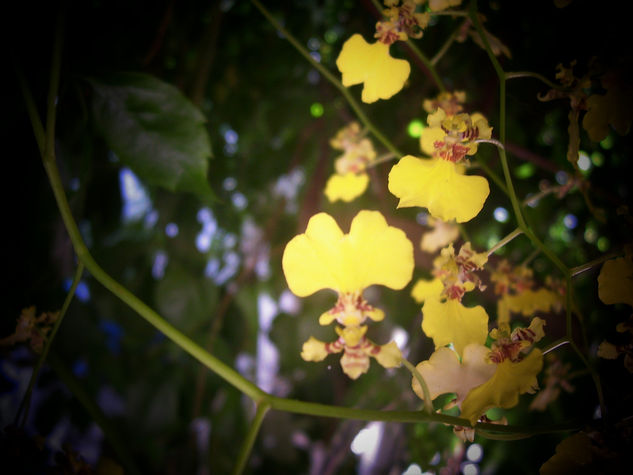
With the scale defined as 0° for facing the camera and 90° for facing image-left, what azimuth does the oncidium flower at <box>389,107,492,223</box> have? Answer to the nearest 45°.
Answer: approximately 0°
